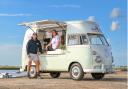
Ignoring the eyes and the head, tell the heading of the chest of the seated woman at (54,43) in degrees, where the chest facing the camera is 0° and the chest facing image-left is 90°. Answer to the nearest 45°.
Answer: approximately 45°

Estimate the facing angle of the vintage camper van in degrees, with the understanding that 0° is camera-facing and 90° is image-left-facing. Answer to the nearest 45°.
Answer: approximately 315°
